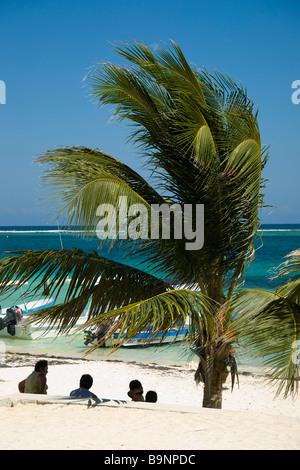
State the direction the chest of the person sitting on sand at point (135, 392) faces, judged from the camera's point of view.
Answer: away from the camera

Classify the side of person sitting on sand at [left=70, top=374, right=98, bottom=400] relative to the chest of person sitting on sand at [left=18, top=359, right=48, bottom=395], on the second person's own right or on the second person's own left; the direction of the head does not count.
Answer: on the second person's own right

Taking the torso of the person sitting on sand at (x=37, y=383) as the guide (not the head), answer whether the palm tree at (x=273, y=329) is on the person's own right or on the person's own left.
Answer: on the person's own right

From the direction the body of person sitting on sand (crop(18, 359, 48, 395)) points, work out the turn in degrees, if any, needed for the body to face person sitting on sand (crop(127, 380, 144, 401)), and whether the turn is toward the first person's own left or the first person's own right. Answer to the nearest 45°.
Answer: approximately 45° to the first person's own right

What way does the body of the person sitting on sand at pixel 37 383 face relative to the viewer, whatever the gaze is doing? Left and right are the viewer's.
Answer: facing away from the viewer and to the right of the viewer
